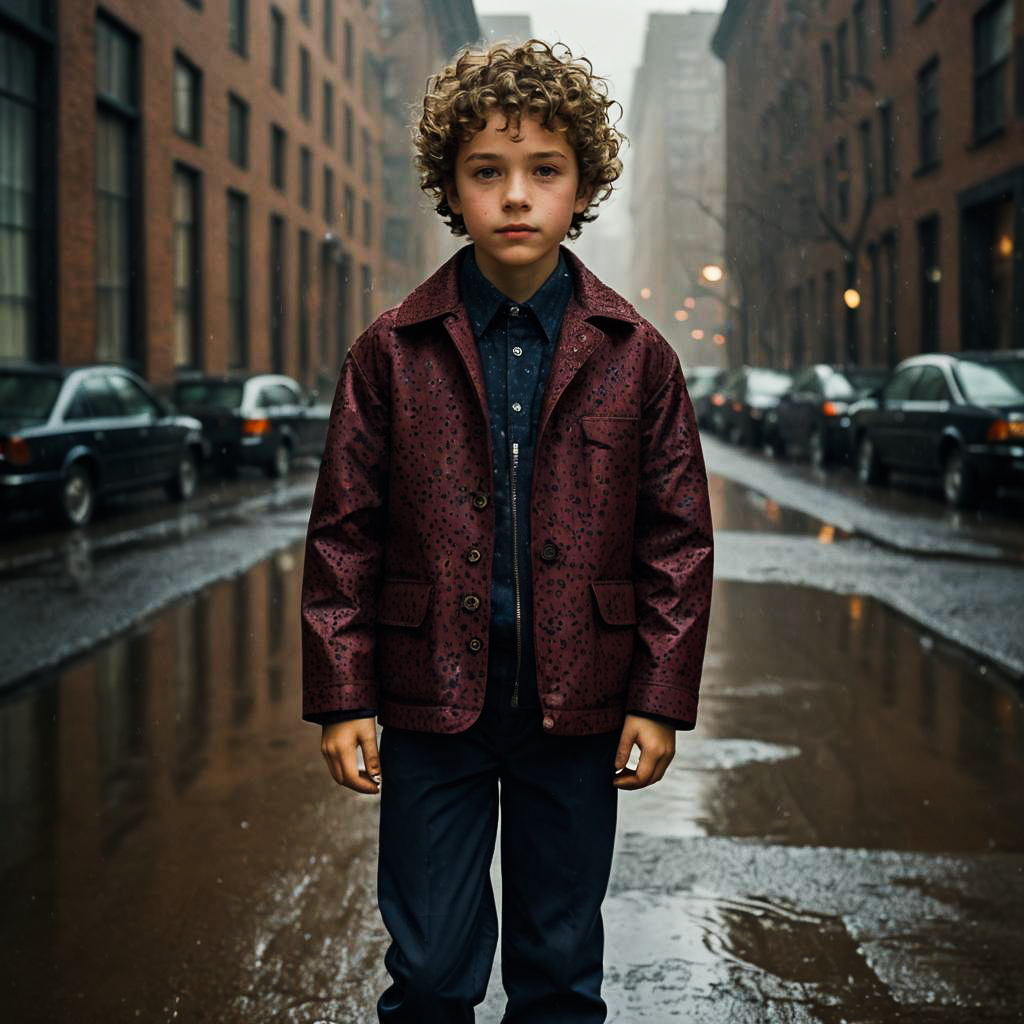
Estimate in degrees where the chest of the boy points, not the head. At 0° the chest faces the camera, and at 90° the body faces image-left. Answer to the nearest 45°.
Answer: approximately 0°

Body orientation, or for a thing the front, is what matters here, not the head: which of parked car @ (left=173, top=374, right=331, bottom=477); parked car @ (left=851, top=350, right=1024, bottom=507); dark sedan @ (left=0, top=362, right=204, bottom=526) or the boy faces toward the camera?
the boy

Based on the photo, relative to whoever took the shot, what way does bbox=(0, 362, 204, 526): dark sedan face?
facing away from the viewer and to the right of the viewer

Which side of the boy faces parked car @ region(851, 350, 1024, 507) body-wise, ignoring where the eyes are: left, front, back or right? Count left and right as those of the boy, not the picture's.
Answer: back

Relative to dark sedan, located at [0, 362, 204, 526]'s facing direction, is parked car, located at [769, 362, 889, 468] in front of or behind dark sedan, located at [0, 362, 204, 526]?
in front

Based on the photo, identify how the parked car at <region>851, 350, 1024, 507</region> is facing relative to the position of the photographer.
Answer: facing away from the viewer and to the left of the viewer

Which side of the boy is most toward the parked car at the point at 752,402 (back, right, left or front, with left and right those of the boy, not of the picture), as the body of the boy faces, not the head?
back

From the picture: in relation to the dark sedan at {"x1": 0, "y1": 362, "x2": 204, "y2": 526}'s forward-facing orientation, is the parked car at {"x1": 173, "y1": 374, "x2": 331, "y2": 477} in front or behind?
in front

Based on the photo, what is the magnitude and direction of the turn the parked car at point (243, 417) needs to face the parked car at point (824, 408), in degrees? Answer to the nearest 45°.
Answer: approximately 45° to its right

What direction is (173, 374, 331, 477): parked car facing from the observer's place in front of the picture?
facing away from the viewer and to the right of the viewer

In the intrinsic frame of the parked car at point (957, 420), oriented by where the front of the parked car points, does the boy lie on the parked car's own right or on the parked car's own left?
on the parked car's own left

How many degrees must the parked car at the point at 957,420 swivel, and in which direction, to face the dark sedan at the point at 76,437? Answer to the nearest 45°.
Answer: approximately 90° to its left
